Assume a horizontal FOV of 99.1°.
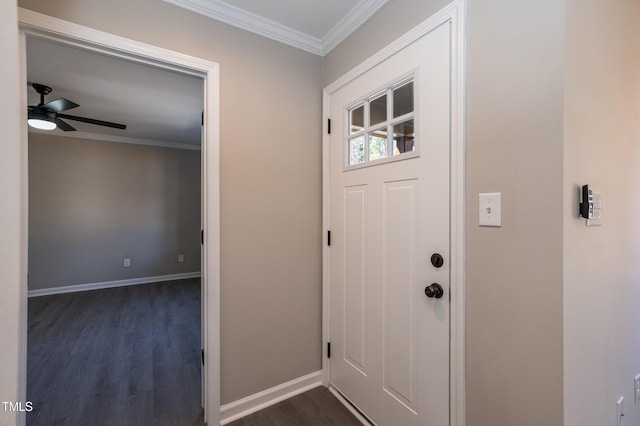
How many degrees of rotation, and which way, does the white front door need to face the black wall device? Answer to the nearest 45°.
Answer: approximately 90° to its left

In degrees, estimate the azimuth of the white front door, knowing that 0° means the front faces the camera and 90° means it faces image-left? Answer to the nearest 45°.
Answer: approximately 45°
